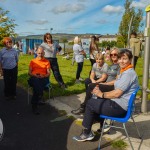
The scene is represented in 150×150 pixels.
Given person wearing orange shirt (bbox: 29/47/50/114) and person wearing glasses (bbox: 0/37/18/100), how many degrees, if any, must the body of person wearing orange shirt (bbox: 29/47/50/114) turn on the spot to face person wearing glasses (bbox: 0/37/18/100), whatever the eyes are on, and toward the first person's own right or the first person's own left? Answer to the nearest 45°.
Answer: approximately 135° to the first person's own right

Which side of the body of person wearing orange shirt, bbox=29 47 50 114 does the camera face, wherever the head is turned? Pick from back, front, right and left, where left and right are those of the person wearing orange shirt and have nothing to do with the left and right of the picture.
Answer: front

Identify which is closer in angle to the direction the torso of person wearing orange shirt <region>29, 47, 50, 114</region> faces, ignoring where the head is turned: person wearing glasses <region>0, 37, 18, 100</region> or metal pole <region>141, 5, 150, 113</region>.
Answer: the metal pole

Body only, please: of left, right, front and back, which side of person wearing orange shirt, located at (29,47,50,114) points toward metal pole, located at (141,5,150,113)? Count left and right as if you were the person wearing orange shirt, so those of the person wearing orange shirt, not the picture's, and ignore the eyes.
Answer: left
